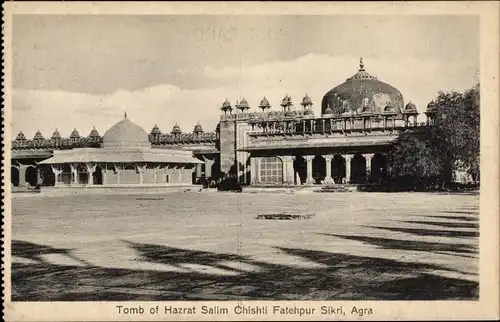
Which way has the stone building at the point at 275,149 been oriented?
toward the camera
